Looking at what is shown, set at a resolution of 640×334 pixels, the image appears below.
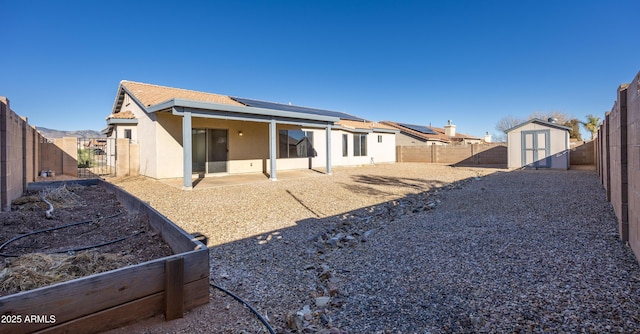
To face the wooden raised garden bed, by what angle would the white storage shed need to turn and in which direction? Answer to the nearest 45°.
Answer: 0° — it already faces it

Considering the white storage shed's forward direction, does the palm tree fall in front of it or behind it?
behind

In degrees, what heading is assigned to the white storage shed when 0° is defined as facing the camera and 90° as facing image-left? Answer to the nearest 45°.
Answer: approximately 0°

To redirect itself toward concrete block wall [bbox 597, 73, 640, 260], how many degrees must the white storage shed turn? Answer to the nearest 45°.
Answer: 0° — it already faces it

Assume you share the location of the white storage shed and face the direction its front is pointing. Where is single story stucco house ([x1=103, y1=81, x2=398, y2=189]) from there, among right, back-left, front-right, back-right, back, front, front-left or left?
front-right
